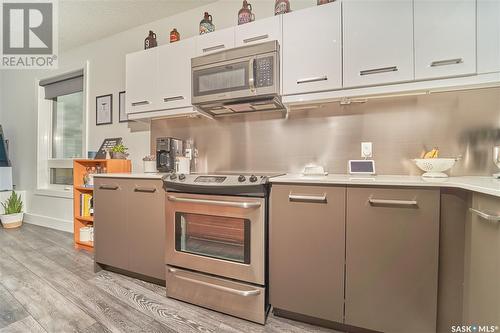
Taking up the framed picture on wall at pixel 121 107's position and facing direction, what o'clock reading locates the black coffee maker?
The black coffee maker is roughly at 10 o'clock from the framed picture on wall.

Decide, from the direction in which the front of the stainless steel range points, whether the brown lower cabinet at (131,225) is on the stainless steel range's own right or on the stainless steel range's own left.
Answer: on the stainless steel range's own right

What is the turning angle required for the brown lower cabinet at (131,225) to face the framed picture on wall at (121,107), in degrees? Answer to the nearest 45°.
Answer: approximately 135° to its right

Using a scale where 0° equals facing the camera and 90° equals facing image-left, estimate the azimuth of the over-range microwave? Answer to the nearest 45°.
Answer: approximately 45°

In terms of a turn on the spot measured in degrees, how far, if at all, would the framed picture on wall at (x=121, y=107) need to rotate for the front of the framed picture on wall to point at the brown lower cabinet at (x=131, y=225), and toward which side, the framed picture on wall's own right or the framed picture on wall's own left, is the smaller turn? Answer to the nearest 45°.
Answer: approximately 45° to the framed picture on wall's own left

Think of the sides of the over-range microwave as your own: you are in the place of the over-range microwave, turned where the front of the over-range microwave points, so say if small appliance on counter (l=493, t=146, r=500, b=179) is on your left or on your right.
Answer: on your left

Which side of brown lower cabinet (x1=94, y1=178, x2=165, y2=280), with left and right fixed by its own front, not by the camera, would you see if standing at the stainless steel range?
left

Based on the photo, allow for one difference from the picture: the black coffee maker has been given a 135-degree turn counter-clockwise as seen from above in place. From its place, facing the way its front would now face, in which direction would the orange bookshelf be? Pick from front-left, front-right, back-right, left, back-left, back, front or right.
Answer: back-left

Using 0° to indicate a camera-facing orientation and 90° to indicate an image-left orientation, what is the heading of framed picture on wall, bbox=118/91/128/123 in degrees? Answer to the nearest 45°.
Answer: approximately 45°

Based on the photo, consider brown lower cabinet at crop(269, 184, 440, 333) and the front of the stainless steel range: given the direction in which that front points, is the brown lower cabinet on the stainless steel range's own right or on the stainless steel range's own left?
on the stainless steel range's own left
